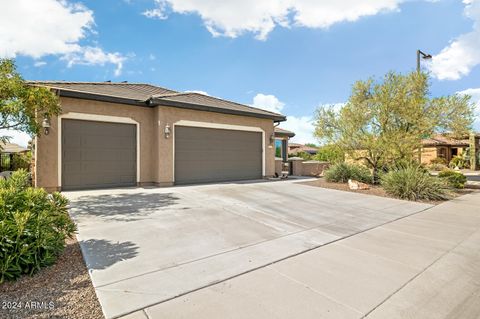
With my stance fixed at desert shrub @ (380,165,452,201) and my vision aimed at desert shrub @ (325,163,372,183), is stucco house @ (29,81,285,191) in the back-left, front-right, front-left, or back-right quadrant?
front-left

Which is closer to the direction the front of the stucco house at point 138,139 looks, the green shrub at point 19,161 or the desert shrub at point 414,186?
the desert shrub

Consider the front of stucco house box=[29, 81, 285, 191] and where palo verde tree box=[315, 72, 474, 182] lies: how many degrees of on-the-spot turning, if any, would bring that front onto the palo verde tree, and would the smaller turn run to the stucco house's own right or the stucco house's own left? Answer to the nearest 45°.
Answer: approximately 45° to the stucco house's own left

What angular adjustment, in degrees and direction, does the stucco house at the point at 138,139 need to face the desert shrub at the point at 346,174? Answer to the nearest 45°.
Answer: approximately 45° to its left

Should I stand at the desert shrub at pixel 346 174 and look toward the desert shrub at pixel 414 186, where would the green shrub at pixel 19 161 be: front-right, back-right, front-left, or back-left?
back-right

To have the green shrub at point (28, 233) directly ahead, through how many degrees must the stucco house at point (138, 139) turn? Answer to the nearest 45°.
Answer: approximately 45° to its right

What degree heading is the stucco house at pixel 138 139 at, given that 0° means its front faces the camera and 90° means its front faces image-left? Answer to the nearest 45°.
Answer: approximately 315°

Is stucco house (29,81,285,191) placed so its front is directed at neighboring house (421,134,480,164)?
no

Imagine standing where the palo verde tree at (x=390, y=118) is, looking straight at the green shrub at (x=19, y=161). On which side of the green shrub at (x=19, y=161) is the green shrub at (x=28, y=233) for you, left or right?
left

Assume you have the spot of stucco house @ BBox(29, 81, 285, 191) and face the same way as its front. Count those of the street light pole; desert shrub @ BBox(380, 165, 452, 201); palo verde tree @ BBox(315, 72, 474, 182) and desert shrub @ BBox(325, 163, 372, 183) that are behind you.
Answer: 0

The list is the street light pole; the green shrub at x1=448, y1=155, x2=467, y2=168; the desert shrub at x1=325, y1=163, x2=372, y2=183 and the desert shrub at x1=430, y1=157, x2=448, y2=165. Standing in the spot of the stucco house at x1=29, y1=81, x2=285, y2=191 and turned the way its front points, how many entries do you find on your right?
0

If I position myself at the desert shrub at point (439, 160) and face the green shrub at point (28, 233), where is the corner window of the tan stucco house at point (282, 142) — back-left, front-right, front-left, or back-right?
front-right
